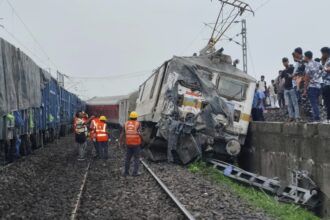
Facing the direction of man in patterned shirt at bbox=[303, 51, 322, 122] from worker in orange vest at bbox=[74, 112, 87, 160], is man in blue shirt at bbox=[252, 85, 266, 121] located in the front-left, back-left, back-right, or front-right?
front-left

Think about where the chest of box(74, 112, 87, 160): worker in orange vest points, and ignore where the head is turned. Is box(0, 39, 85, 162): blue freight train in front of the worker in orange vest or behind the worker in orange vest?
behind
